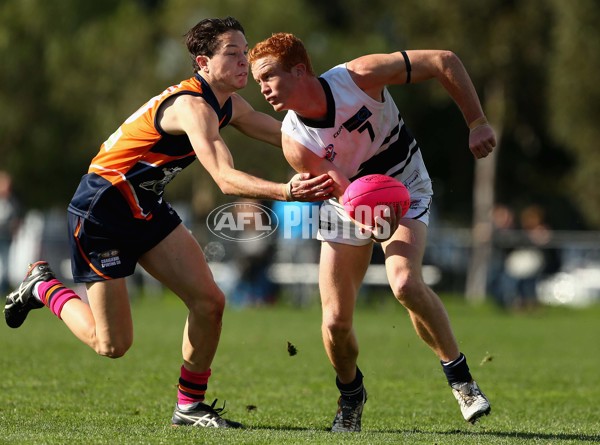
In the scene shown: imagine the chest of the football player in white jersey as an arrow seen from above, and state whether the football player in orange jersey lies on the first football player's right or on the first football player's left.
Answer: on the first football player's right

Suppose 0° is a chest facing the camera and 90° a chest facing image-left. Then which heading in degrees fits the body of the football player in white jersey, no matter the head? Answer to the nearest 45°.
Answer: approximately 0°

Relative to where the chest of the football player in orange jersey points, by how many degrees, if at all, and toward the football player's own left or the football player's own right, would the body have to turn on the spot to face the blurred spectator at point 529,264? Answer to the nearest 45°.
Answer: approximately 45° to the football player's own left

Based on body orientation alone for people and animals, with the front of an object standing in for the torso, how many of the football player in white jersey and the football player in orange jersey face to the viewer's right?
1

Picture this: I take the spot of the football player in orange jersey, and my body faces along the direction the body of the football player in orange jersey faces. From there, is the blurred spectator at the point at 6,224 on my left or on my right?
on my left

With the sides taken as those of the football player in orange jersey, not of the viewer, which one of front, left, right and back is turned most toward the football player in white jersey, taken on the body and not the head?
front

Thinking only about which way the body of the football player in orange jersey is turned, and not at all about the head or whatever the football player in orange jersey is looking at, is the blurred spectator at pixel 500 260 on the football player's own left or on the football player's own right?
on the football player's own left

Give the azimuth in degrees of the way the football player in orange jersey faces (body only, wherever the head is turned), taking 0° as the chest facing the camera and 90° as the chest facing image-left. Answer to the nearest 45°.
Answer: approximately 270°
